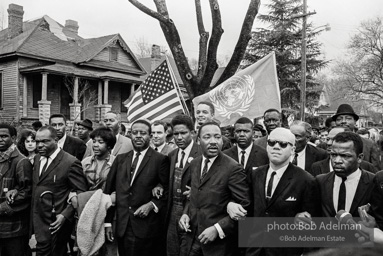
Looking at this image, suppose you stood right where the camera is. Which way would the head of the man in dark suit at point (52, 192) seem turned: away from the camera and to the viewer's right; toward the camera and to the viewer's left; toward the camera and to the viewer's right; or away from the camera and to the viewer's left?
toward the camera and to the viewer's left

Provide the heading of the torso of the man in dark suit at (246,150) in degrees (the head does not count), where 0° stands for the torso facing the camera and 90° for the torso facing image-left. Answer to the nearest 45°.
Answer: approximately 0°

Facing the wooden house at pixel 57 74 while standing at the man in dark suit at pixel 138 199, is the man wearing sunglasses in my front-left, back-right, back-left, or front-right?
back-right

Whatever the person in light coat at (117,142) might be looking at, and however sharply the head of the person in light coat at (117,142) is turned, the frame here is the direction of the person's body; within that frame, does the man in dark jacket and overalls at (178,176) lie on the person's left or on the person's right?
on the person's left

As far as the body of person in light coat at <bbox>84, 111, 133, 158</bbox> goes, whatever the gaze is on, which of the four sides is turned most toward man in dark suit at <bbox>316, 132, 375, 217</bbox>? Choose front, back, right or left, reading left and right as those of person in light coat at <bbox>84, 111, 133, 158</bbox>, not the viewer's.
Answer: left

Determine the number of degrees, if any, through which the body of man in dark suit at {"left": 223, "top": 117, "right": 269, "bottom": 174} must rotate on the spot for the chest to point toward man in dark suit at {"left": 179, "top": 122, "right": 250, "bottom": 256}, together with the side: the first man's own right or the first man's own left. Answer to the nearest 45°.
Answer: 0° — they already face them

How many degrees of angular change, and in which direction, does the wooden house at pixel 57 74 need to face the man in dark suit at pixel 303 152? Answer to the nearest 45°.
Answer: approximately 45° to its right

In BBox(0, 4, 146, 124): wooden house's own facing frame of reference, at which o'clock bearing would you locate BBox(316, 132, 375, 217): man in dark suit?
The man in dark suit is roughly at 1 o'clock from the wooden house.

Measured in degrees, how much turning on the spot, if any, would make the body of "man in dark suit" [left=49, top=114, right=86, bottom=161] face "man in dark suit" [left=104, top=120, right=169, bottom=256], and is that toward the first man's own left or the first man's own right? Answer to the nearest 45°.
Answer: approximately 45° to the first man's own left

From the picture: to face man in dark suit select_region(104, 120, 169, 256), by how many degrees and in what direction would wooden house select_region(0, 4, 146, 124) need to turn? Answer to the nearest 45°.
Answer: approximately 45° to its right

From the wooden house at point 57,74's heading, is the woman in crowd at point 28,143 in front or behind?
in front
